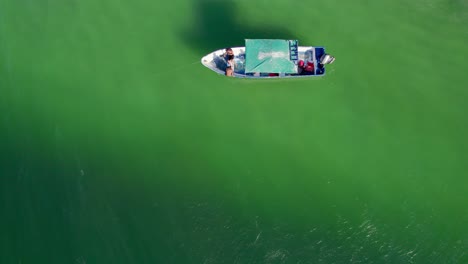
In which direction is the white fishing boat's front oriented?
to the viewer's left
